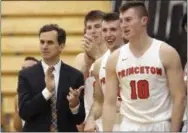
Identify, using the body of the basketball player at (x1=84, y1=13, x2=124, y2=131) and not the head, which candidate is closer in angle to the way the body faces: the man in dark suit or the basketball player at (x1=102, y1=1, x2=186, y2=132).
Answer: the man in dark suit

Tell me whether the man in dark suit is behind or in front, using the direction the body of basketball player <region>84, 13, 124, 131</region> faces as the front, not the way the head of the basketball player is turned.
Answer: in front

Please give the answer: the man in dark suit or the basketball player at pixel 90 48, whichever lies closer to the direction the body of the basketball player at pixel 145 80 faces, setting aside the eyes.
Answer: the man in dark suit

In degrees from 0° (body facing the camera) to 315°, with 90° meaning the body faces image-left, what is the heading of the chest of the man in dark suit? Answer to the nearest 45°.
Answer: approximately 0°

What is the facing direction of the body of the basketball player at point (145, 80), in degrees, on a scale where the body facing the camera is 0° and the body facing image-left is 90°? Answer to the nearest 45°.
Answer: approximately 45°
